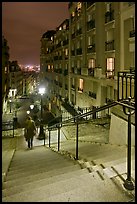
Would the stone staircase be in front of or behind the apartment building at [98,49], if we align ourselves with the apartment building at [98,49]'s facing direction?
in front

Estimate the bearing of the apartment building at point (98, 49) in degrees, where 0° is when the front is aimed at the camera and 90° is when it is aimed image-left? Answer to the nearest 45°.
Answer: approximately 45°
